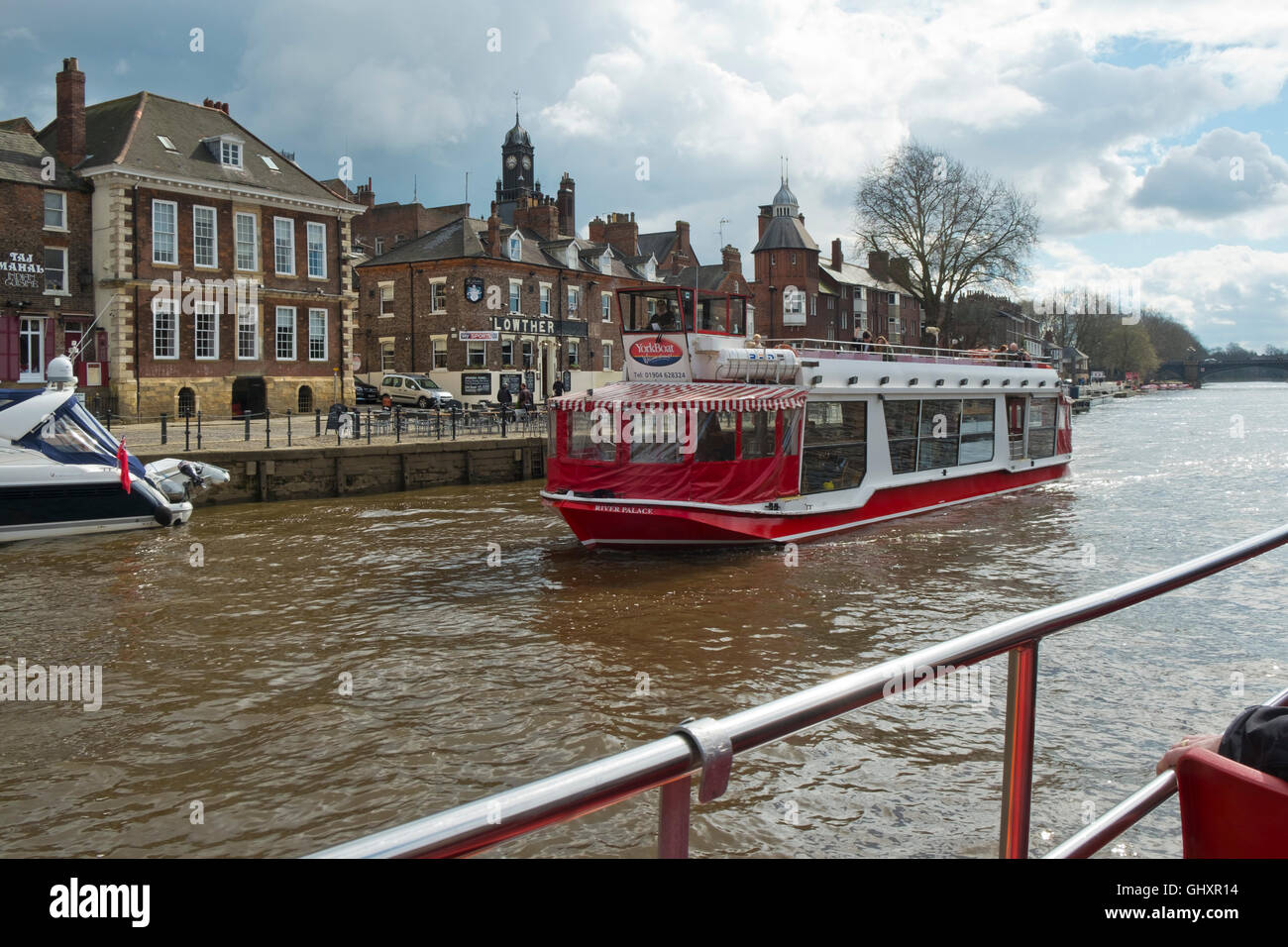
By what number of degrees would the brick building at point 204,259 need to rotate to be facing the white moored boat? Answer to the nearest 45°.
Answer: approximately 45° to its right

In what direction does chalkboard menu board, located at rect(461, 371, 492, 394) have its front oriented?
toward the camera

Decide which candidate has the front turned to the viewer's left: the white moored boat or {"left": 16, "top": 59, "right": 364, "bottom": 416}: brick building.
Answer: the white moored boat

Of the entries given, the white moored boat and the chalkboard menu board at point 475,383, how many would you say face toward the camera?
1

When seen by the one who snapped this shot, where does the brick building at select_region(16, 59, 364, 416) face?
facing the viewer and to the right of the viewer

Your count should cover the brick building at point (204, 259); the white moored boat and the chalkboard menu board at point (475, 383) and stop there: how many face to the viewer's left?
1

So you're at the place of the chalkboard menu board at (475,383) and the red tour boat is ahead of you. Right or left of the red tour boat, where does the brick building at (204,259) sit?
right

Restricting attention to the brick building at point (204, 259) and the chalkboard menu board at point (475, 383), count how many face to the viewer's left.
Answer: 0

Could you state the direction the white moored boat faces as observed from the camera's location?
facing to the left of the viewer

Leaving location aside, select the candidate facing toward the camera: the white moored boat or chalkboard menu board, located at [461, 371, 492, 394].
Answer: the chalkboard menu board

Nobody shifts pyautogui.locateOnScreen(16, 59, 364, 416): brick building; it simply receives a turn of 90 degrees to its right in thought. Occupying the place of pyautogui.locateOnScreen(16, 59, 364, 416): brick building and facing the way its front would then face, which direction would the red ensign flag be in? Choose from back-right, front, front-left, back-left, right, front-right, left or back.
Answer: front-left

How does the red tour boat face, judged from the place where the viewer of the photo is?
facing the viewer and to the left of the viewer

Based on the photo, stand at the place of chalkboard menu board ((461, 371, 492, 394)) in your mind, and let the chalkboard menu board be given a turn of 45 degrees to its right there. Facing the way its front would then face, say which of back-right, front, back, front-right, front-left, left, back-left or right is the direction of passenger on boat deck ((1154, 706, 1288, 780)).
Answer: front-left

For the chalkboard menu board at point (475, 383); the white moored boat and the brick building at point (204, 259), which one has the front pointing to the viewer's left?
the white moored boat
